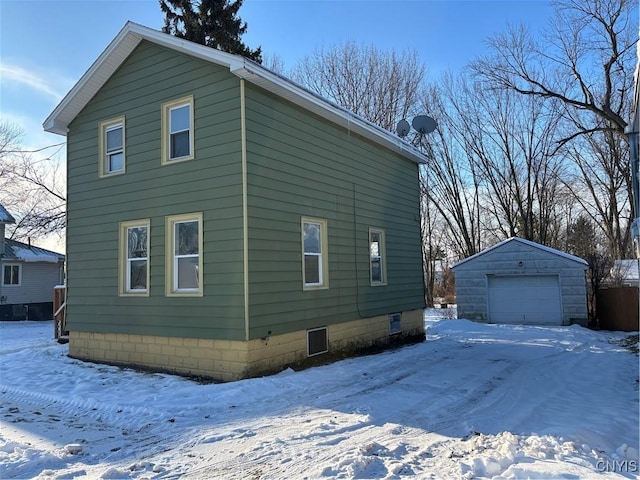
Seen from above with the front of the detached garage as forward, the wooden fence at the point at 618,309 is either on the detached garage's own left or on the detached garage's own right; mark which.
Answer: on the detached garage's own left

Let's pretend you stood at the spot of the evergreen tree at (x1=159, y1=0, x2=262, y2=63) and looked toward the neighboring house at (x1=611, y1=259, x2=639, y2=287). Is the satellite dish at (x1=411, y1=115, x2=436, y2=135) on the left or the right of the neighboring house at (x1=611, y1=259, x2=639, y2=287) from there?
right

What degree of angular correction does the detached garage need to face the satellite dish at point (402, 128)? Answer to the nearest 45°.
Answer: approximately 45° to its right

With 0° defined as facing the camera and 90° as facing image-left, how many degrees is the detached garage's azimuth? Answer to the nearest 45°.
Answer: approximately 0°

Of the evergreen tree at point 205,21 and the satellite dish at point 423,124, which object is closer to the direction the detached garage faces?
the satellite dish

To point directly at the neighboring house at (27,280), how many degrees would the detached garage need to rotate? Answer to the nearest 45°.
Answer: approximately 90° to its right
